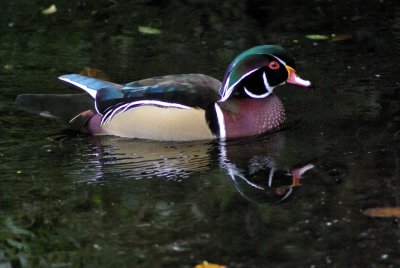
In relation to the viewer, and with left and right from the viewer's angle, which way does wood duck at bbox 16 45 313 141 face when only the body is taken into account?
facing to the right of the viewer
